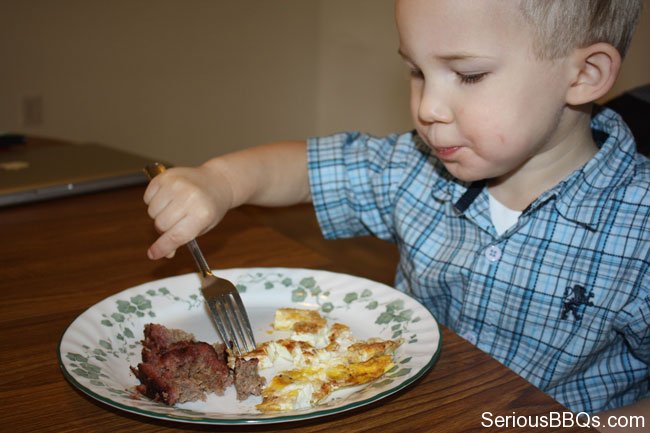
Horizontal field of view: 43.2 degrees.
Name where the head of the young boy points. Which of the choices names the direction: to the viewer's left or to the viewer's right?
to the viewer's left

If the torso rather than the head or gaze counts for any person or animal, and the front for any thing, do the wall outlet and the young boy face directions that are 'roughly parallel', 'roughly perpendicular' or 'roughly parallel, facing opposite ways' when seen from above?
roughly perpendicular

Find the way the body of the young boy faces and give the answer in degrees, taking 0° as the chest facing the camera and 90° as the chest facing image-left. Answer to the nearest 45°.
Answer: approximately 45°

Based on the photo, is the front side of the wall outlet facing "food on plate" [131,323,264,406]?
yes

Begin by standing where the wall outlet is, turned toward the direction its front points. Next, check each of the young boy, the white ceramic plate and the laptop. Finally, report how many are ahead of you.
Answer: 3

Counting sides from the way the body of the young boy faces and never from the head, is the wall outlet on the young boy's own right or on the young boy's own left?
on the young boy's own right

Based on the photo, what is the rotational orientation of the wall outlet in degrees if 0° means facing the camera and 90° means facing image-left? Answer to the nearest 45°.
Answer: approximately 0°
